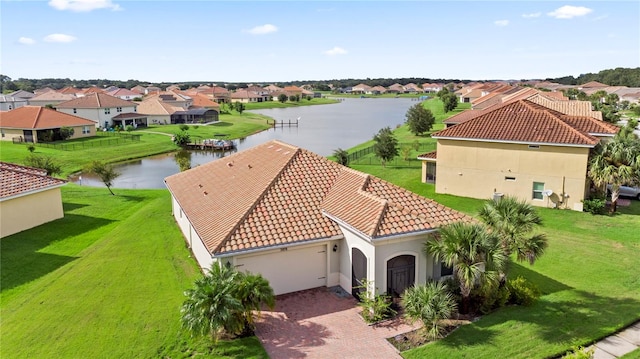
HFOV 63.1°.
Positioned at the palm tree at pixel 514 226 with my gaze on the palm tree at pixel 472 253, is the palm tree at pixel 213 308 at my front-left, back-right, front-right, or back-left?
front-right

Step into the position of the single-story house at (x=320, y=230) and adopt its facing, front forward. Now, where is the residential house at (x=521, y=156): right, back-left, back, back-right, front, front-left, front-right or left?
left

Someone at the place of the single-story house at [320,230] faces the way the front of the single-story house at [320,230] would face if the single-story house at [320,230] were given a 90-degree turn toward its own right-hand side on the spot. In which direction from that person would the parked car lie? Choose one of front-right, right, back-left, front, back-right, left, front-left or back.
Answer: back

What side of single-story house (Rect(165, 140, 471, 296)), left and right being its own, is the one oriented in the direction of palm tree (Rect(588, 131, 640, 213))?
left

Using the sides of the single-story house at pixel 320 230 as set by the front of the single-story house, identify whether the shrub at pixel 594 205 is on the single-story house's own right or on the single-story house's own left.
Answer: on the single-story house's own left

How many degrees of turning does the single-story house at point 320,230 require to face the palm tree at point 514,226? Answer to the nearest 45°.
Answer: approximately 45° to its left

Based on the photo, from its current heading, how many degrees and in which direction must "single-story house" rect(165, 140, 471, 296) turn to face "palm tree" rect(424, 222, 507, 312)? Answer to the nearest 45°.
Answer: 0° — it already faces it

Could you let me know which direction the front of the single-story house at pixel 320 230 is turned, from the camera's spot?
facing the viewer and to the right of the viewer

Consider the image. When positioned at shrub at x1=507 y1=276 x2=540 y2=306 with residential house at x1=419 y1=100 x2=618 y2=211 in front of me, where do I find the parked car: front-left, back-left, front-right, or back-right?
front-right

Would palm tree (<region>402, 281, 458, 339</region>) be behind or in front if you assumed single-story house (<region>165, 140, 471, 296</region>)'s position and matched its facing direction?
in front

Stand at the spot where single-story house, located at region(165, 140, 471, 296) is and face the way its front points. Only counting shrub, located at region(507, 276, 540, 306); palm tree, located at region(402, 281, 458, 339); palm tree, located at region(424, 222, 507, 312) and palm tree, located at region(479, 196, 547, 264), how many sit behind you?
0

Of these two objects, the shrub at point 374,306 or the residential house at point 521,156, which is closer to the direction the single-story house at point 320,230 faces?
the shrub

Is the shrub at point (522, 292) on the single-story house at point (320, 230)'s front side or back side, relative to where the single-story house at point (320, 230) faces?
on the front side

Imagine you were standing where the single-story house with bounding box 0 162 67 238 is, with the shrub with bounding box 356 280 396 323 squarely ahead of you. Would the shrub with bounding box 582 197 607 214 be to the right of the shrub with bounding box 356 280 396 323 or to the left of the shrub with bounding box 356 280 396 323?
left

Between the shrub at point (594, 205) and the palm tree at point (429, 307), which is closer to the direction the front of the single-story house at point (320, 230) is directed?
the palm tree

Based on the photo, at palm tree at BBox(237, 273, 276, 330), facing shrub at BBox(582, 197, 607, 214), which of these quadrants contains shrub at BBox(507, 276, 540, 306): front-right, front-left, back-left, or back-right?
front-right

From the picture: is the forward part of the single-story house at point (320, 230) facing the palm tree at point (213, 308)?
no
